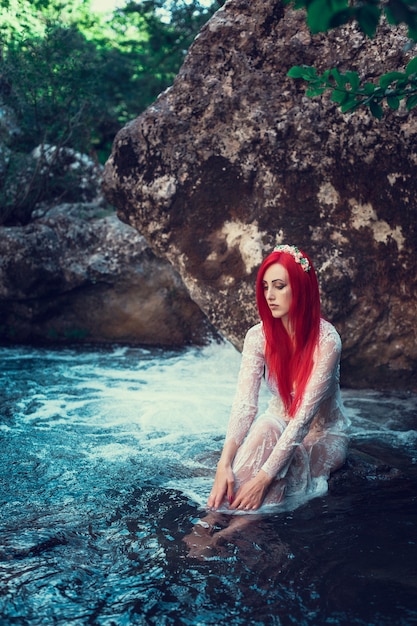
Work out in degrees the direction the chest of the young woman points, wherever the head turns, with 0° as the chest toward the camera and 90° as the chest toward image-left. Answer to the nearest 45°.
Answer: approximately 45°

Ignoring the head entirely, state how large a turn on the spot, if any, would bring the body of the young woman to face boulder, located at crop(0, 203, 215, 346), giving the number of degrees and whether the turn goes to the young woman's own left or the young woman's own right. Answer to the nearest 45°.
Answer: approximately 90° to the young woman's own right
